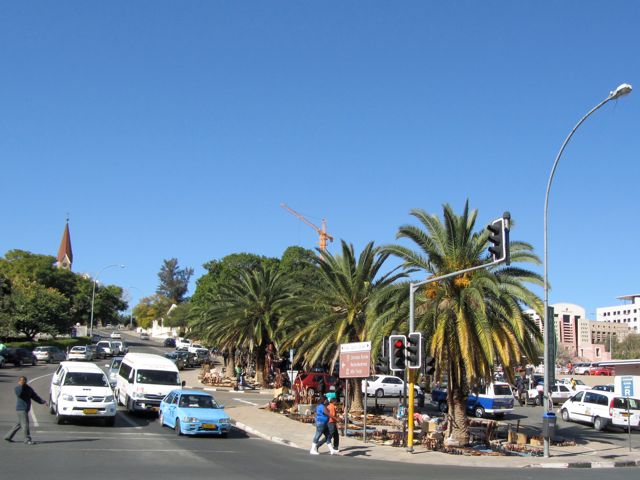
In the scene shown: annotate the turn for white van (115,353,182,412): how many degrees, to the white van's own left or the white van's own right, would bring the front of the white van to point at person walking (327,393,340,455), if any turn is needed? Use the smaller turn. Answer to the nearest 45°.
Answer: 0° — it already faces them

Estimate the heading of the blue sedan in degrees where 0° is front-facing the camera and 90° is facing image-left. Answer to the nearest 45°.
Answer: approximately 315°

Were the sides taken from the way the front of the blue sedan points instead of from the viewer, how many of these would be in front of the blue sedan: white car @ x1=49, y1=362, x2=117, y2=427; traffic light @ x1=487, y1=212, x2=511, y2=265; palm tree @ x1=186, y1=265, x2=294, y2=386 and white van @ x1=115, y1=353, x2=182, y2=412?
1

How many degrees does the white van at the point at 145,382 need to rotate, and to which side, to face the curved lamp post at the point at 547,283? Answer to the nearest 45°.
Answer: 0° — it already faces it

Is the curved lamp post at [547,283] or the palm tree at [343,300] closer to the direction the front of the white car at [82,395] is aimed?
the curved lamp post

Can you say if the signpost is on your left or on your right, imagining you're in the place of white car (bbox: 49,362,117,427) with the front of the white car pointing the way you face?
on your left

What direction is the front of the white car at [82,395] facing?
toward the camera

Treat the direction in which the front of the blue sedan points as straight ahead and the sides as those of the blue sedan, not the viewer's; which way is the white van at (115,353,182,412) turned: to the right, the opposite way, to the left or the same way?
the same way

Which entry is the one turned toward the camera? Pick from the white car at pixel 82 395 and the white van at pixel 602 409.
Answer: the white car at pixel 82 395

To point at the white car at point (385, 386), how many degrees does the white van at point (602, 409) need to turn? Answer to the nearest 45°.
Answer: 0° — it already faces it

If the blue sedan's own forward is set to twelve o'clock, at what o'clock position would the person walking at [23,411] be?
The person walking is roughly at 3 o'clock from the blue sedan.

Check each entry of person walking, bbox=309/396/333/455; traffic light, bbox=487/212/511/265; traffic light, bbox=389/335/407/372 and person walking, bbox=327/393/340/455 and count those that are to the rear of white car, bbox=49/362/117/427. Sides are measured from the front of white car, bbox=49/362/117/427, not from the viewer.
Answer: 0

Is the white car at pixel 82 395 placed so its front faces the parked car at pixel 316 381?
no

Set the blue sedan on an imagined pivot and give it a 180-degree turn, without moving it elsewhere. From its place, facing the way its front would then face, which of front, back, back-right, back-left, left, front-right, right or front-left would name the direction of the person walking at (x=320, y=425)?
back

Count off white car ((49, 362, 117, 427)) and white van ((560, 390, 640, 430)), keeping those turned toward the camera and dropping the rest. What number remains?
1

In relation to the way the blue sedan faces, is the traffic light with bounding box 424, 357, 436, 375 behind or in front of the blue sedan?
in front

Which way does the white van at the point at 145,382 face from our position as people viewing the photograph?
facing the viewer and to the right of the viewer

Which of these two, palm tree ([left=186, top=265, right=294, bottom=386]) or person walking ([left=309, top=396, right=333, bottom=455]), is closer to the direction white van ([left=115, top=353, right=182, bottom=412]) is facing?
the person walking
